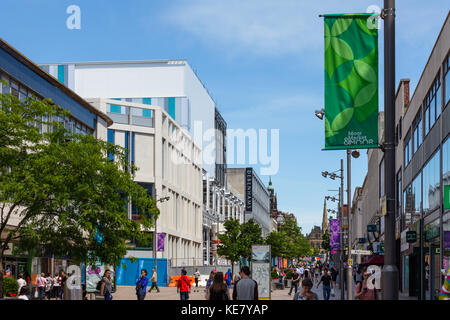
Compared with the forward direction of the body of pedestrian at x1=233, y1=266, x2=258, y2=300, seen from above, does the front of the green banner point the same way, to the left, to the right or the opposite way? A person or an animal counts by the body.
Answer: the opposite way

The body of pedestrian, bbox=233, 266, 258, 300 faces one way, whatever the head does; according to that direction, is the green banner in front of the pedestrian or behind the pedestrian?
behind

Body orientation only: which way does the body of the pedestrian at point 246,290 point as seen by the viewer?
away from the camera

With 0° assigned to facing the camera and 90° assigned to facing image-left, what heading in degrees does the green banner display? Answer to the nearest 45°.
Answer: approximately 0°

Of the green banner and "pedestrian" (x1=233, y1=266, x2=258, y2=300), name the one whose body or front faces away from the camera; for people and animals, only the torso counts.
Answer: the pedestrian

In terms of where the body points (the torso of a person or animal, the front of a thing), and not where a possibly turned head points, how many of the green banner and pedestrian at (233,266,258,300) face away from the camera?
1
